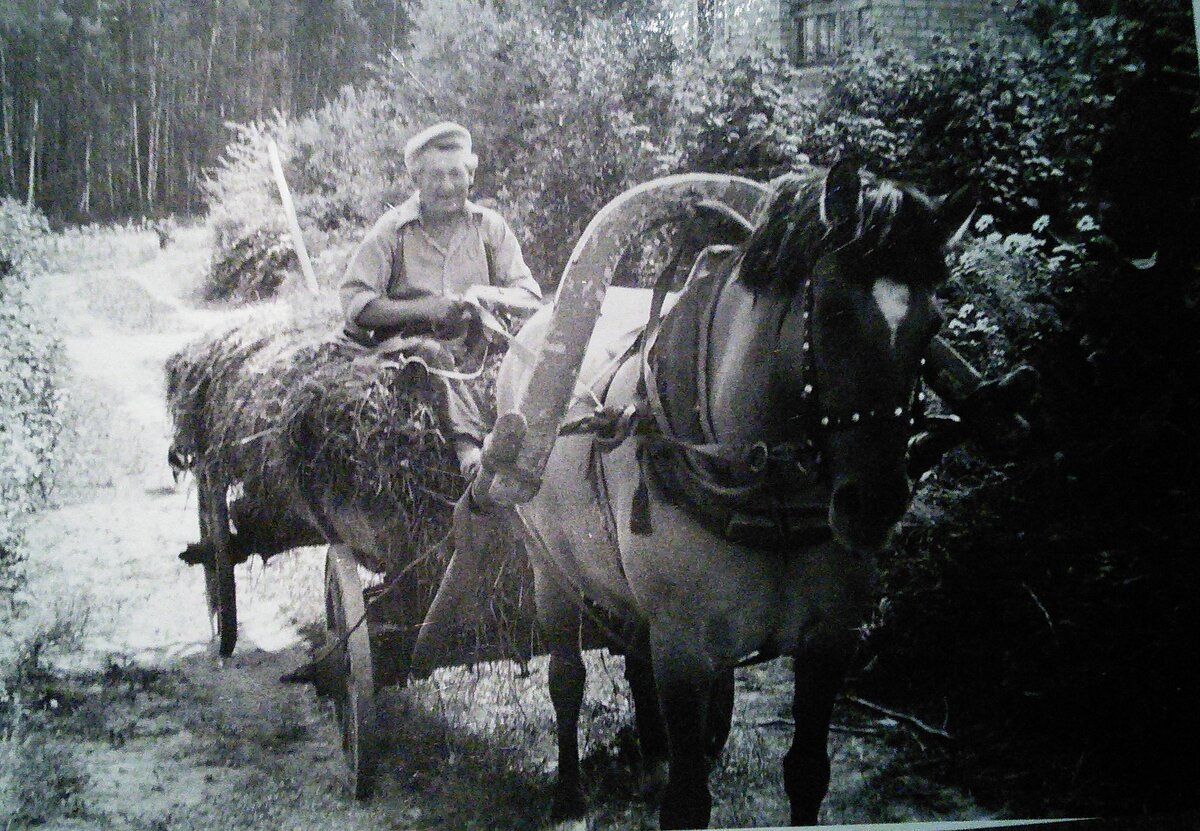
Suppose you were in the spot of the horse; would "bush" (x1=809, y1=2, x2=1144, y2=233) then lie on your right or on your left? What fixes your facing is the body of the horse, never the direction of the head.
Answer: on your left

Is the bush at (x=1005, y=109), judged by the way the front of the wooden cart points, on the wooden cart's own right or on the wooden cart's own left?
on the wooden cart's own left

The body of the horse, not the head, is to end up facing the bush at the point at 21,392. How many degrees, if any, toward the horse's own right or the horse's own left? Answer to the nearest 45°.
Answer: approximately 135° to the horse's own right

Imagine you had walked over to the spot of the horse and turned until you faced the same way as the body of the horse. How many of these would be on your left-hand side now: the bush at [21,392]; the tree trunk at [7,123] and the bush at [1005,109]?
1

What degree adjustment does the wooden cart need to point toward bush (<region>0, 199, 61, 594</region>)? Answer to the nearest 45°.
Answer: approximately 135° to its right

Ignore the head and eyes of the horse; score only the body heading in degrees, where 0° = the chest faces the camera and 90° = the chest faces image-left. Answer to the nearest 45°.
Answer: approximately 315°

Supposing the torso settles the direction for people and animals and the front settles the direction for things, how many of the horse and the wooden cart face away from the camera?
0
